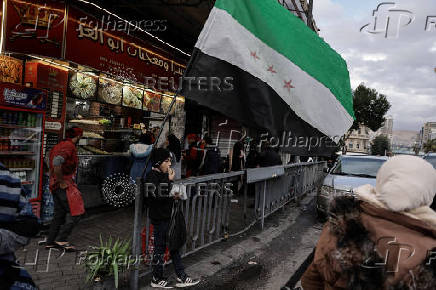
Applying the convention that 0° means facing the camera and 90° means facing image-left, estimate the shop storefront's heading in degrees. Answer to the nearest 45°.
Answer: approximately 315°

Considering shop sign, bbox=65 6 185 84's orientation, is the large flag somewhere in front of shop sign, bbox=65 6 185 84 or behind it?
in front

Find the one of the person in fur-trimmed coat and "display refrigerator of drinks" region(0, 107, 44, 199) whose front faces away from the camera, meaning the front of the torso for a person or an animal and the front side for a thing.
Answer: the person in fur-trimmed coat

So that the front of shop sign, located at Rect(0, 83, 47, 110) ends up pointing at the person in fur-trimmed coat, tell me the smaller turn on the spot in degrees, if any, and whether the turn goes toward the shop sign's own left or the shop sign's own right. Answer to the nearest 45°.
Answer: approximately 45° to the shop sign's own right

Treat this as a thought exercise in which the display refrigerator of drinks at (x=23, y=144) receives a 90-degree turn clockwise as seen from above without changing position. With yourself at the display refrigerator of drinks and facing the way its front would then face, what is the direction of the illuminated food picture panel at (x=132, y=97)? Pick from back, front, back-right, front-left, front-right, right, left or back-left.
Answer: back

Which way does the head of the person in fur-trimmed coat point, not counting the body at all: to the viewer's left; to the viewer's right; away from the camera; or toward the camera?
away from the camera

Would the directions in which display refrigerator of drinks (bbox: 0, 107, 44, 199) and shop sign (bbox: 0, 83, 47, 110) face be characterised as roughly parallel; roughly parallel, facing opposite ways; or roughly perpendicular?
roughly parallel

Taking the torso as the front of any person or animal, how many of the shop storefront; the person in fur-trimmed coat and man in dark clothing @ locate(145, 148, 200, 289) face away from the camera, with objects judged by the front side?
1

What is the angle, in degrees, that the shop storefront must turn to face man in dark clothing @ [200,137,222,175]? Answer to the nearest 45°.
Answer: approximately 45° to its left

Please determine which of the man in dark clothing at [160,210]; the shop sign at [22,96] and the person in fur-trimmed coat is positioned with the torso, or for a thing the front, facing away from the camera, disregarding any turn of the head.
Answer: the person in fur-trimmed coat

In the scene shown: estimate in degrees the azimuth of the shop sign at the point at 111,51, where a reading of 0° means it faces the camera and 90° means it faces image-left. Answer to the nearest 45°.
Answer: approximately 315°

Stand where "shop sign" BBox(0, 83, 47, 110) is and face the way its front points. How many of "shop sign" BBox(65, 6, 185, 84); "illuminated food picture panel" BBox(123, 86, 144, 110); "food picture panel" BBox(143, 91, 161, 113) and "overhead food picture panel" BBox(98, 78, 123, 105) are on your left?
4

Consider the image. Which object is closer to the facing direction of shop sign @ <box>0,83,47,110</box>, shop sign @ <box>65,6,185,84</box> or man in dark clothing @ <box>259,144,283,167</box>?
the man in dark clothing
